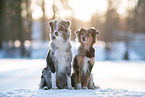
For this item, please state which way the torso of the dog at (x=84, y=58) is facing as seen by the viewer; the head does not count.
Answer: toward the camera

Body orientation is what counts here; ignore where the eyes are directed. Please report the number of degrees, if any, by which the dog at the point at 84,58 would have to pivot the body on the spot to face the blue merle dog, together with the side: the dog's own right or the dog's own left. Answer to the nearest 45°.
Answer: approximately 90° to the dog's own right
